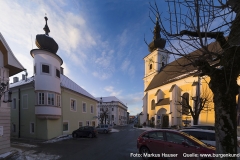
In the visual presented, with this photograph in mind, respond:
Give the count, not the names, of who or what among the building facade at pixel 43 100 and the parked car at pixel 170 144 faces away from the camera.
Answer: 0

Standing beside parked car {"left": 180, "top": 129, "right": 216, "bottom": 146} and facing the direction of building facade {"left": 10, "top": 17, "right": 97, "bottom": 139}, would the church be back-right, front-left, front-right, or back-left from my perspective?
front-right

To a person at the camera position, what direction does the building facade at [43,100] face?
facing the viewer and to the right of the viewer
